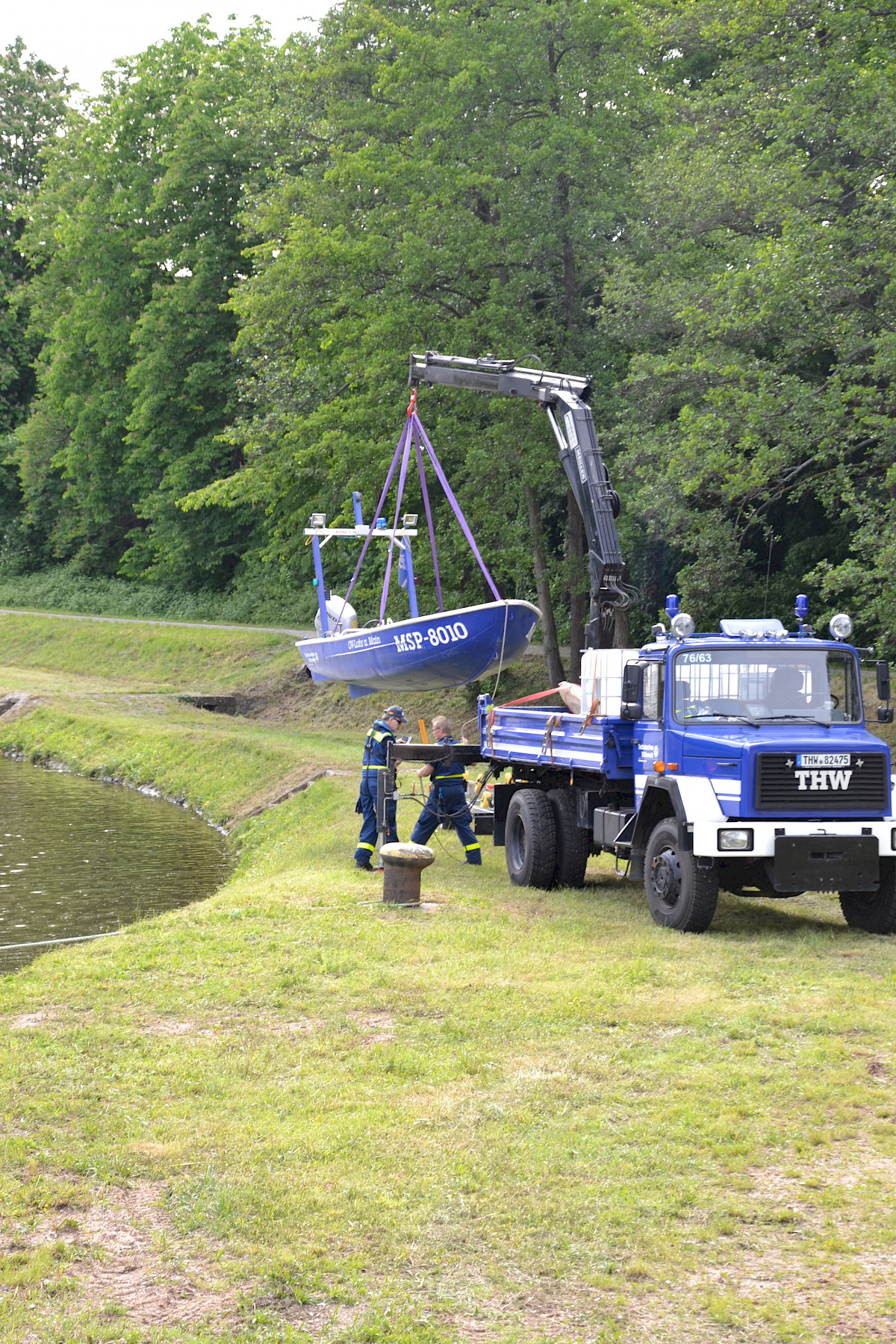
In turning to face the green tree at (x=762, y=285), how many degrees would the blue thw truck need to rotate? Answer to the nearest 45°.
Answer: approximately 135° to its left

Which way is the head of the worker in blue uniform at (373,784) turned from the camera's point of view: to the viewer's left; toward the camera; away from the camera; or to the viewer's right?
to the viewer's right

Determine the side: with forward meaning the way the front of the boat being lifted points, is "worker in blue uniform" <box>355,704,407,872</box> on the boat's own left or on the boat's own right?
on the boat's own right

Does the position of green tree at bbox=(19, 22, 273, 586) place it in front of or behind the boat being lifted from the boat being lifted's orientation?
behind

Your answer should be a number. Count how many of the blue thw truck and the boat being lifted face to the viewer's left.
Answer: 0

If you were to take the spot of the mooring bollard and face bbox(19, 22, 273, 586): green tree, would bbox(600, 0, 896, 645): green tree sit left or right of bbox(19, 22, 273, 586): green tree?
right

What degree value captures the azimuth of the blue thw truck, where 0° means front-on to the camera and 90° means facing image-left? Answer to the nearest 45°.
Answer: approximately 315°

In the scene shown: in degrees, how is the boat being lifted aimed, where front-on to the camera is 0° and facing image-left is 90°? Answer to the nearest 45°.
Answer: approximately 315°

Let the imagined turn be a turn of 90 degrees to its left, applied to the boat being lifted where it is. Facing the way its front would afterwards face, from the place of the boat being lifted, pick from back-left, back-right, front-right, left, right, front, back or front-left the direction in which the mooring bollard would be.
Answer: back-right
